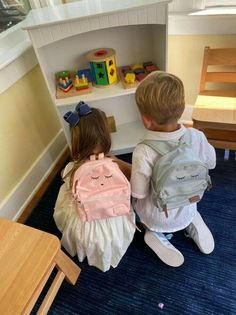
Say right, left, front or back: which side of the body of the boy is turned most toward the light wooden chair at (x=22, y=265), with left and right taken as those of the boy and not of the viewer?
left

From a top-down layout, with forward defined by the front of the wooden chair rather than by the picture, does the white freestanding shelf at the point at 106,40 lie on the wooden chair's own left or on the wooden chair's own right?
on the wooden chair's own right

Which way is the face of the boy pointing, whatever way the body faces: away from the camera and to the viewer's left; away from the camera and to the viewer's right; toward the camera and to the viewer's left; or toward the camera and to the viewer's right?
away from the camera and to the viewer's left

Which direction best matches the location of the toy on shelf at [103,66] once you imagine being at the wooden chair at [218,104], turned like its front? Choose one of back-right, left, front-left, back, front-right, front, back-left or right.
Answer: right

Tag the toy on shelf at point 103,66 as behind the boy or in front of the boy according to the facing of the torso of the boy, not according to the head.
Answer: in front

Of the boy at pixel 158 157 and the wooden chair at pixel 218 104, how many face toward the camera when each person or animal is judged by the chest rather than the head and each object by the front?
1

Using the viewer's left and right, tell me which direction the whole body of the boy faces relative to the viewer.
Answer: facing away from the viewer and to the left of the viewer

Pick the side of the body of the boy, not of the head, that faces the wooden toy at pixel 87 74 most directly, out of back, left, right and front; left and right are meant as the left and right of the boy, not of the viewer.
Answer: front

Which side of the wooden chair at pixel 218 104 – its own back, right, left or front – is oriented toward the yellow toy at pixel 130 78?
right
